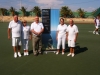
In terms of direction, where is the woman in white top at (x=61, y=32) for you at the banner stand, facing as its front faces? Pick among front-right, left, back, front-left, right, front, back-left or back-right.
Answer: front-left

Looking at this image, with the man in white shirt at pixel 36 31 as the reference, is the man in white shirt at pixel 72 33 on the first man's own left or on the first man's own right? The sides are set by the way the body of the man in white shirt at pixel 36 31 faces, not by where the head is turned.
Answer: on the first man's own left

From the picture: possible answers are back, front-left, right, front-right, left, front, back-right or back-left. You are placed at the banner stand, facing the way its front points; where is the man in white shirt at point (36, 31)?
front-right

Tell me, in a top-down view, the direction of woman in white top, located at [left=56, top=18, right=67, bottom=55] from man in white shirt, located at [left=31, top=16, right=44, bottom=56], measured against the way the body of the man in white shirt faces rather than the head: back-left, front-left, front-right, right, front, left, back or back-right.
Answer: left

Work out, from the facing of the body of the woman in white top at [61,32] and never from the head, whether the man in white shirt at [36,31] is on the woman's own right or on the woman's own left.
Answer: on the woman's own right

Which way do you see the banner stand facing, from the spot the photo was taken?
facing the viewer

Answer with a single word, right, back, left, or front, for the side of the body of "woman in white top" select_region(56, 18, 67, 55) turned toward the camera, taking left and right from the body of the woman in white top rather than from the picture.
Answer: front

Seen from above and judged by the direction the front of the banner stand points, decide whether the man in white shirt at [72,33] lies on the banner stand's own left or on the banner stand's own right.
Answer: on the banner stand's own left
